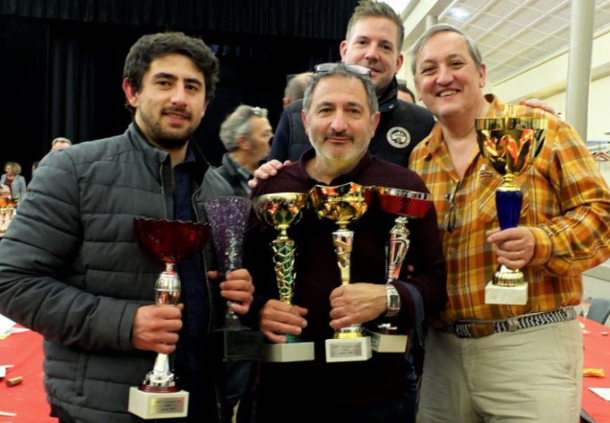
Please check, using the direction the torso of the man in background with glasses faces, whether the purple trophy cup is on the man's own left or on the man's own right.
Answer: on the man's own right

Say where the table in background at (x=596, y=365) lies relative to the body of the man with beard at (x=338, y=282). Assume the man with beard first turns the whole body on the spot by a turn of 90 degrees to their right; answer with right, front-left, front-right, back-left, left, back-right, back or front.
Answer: back-right

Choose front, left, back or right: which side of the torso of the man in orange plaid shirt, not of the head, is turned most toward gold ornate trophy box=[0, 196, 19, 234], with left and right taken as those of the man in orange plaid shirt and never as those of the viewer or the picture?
right

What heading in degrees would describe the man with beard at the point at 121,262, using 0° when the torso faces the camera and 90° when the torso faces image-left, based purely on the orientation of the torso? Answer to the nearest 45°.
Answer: approximately 315°

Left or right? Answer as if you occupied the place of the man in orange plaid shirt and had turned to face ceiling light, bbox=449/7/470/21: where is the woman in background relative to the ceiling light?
left

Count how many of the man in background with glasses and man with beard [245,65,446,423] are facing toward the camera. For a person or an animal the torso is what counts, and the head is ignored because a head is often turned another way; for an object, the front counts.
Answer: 1

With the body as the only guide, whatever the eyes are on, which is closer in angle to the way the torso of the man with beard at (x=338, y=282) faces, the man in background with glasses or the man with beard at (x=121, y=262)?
the man with beard

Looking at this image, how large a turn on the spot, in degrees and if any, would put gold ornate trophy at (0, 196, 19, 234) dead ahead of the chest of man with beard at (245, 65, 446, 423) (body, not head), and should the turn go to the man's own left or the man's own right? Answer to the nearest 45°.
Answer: approximately 135° to the man's own right

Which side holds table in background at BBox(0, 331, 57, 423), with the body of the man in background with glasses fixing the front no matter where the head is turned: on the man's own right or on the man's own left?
on the man's own right
